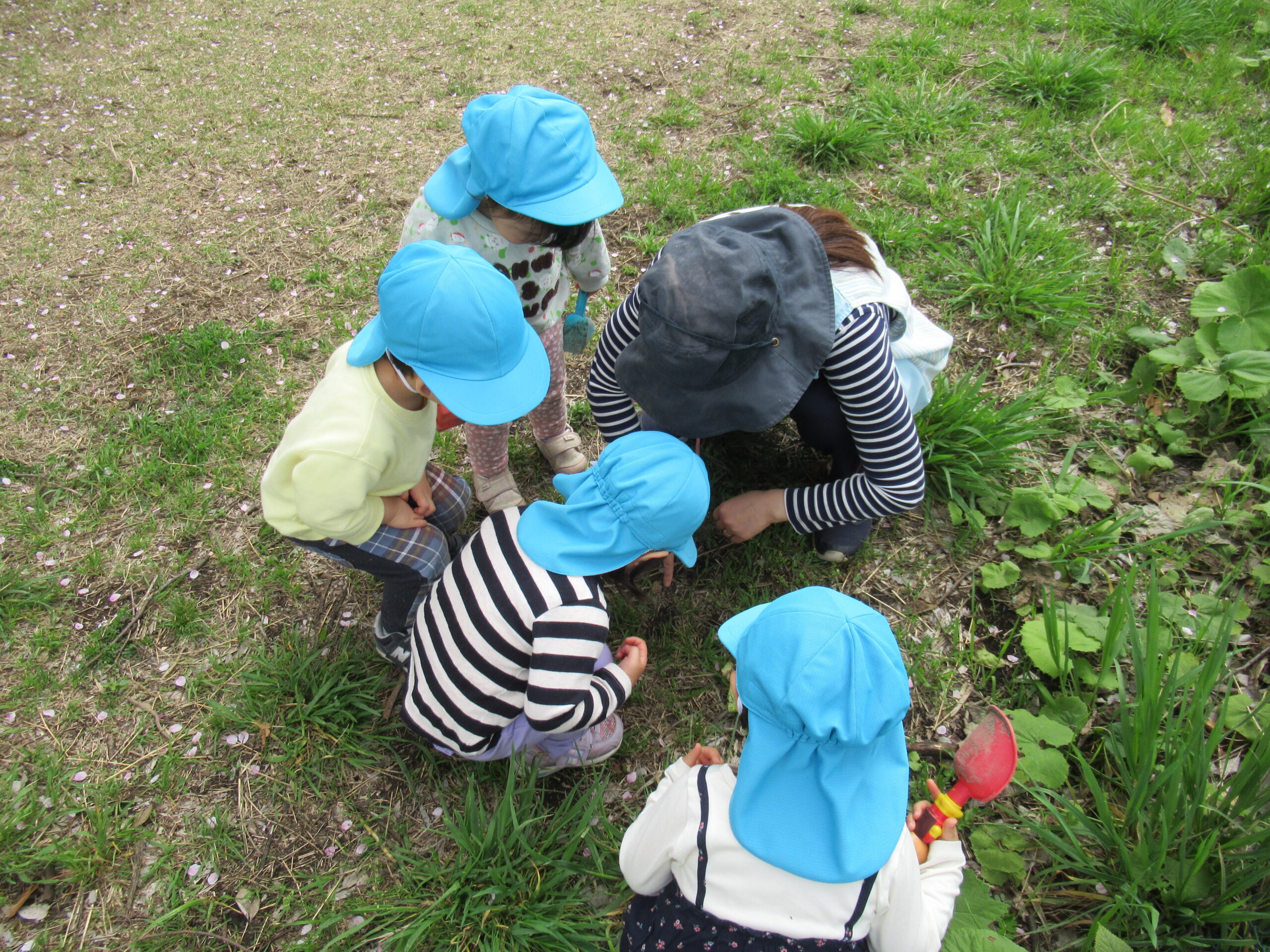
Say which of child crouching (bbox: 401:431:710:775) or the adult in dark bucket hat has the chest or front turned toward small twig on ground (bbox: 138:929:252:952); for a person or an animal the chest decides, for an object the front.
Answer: the adult in dark bucket hat

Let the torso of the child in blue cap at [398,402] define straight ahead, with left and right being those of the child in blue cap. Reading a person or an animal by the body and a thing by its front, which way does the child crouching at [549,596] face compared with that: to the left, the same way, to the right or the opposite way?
to the left

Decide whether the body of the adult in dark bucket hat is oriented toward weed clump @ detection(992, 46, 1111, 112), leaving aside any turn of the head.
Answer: no

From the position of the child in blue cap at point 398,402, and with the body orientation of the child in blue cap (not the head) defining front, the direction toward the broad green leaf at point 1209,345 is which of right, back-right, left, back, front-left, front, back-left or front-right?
front-left

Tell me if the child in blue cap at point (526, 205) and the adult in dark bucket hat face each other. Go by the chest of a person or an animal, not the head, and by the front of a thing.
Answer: no

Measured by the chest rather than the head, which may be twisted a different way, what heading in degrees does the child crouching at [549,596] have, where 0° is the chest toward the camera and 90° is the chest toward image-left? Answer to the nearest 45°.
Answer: approximately 225°

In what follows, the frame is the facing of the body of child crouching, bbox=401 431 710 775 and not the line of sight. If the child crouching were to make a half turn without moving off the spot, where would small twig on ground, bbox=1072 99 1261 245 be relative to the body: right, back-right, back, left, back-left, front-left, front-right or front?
back

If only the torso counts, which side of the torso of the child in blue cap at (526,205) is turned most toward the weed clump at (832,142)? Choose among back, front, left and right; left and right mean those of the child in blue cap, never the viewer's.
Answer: left

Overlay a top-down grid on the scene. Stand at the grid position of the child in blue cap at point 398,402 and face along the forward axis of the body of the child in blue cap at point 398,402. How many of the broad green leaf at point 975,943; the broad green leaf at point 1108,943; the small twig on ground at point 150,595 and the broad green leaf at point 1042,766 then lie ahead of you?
3

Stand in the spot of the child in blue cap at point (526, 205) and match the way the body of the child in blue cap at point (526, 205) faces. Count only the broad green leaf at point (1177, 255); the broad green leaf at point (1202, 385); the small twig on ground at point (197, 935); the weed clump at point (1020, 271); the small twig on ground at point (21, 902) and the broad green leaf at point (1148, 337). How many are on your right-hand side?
2

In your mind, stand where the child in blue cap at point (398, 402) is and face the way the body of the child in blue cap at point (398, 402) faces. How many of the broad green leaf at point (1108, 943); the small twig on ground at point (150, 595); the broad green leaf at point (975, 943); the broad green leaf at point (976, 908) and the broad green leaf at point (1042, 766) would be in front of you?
4

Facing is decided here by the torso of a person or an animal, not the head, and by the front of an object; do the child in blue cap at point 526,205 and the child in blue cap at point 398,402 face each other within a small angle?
no

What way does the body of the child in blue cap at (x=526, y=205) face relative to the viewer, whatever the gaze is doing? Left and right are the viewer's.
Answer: facing the viewer and to the right of the viewer

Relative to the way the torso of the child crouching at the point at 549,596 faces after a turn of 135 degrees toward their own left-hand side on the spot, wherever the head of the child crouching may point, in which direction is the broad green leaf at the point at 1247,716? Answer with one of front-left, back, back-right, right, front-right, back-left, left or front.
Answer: back

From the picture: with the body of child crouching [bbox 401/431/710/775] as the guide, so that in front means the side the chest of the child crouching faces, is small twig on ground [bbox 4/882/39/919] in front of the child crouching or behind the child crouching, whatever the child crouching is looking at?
behind
